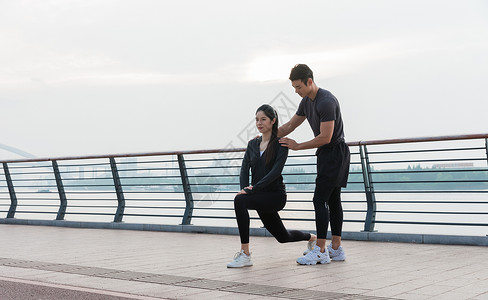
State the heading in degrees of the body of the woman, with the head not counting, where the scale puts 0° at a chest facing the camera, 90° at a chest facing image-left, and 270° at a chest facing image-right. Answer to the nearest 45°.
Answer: approximately 45°

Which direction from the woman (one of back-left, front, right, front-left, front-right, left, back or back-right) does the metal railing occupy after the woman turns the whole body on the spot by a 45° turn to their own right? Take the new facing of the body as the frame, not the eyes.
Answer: right

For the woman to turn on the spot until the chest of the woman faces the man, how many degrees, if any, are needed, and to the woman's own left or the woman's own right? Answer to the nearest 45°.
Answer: approximately 135° to the woman's own left

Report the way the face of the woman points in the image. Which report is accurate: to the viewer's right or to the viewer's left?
to the viewer's left
